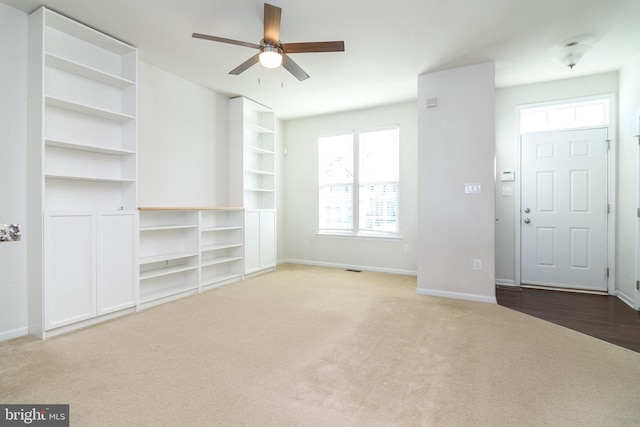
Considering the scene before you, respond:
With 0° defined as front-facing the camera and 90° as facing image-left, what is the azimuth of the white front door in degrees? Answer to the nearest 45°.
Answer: approximately 0°

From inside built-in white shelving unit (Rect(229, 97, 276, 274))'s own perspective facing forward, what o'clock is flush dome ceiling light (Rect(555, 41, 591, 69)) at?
The flush dome ceiling light is roughly at 12 o'clock from the built-in white shelving unit.

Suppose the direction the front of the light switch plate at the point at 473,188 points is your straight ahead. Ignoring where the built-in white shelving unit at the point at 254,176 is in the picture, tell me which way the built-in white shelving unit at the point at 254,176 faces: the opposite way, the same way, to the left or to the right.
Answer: to the left

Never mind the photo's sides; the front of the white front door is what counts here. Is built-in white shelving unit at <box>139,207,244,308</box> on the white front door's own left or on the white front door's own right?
on the white front door's own right

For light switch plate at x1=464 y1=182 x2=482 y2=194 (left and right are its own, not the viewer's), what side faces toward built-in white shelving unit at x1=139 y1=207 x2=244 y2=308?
right

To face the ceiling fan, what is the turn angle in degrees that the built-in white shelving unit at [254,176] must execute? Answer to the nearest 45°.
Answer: approximately 45° to its right

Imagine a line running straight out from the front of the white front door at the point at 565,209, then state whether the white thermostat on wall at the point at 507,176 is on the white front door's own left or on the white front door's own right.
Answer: on the white front door's own right

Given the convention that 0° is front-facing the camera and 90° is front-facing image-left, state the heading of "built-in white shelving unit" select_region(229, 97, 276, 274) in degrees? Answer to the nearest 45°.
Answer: approximately 315°

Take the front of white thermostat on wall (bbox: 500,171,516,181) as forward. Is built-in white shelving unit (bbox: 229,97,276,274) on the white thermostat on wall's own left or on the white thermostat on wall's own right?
on the white thermostat on wall's own right

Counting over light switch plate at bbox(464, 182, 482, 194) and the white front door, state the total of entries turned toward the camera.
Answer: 2

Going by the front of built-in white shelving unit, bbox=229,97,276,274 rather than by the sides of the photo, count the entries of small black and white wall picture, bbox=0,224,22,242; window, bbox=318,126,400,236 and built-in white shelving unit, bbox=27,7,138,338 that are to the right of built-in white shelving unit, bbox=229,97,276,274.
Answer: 2
